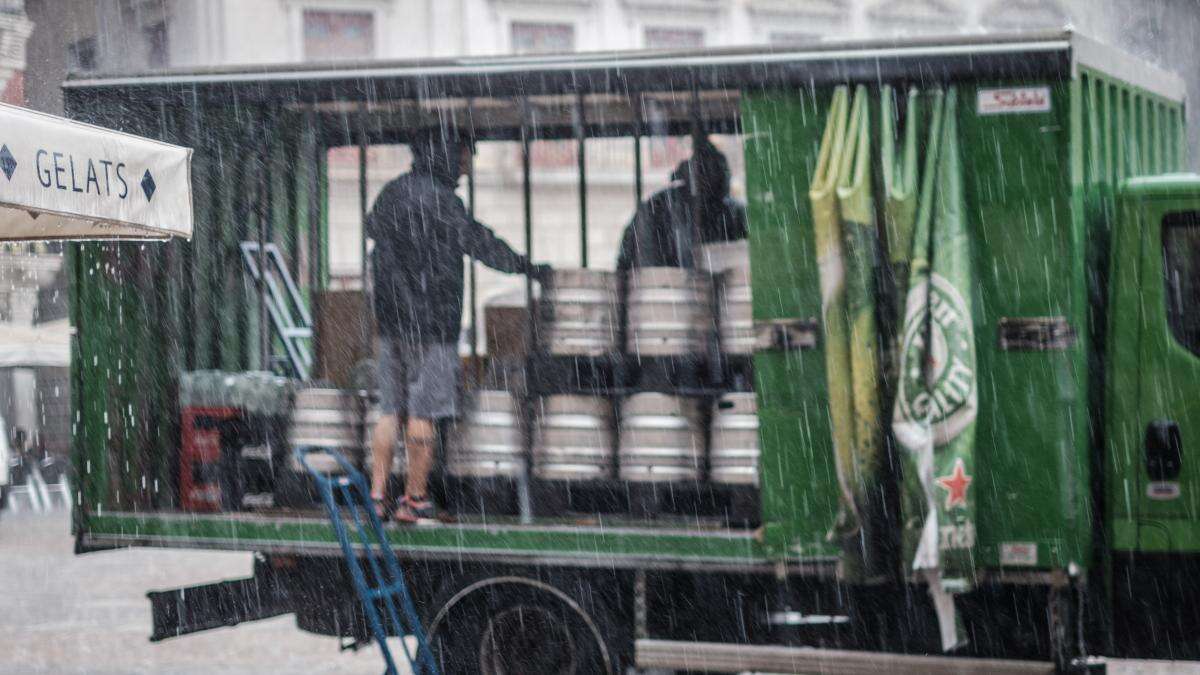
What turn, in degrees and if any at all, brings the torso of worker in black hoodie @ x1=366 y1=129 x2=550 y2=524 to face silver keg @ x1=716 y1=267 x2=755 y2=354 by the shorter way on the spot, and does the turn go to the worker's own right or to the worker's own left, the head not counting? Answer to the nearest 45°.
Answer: approximately 45° to the worker's own right

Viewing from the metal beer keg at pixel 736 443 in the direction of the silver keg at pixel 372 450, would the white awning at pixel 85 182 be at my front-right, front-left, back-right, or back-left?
front-left

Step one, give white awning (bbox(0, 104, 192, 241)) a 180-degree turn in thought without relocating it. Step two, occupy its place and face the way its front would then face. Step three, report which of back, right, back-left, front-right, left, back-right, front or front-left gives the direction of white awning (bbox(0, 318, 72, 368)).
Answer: front-right

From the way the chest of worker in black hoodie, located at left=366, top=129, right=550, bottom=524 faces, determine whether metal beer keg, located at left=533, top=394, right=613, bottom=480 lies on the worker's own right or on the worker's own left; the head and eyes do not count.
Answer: on the worker's own right

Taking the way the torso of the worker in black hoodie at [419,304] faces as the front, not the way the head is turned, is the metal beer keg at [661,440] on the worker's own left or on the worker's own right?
on the worker's own right

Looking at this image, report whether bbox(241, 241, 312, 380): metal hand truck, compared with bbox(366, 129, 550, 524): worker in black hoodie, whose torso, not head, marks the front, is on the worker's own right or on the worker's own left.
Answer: on the worker's own left

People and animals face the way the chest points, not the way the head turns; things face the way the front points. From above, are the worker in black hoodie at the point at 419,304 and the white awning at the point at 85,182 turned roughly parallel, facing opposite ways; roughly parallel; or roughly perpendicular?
roughly perpendicular

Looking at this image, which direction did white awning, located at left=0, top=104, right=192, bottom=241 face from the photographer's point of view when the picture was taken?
facing the viewer and to the right of the viewer

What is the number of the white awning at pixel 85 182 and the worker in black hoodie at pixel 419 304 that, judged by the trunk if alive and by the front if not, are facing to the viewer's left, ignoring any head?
0

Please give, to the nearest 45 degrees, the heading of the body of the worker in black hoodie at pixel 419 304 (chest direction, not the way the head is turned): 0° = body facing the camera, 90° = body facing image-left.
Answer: approximately 225°
